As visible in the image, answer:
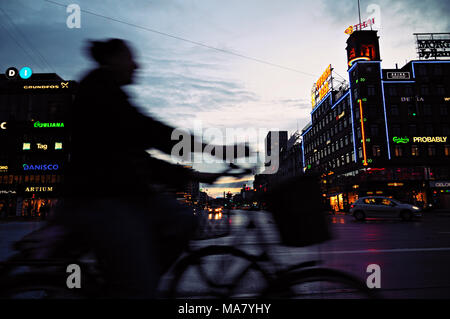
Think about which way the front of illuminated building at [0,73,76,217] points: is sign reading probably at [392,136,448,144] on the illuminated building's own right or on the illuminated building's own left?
on the illuminated building's own left

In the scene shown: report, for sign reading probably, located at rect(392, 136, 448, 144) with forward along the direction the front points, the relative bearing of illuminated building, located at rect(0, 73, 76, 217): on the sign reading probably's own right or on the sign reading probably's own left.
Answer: on the sign reading probably's own right

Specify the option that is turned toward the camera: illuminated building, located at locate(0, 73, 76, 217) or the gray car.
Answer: the illuminated building

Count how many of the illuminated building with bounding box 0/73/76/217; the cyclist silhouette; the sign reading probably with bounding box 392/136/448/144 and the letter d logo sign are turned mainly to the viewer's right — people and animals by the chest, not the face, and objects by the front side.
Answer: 1

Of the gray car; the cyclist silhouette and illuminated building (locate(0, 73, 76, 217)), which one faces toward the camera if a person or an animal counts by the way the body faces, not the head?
the illuminated building

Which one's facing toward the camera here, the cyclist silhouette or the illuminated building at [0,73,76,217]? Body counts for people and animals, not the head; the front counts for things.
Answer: the illuminated building

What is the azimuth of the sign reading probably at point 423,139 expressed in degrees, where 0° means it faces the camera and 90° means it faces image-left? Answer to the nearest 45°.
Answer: approximately 0°

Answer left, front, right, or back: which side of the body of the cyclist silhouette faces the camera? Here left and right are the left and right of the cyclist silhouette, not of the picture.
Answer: right

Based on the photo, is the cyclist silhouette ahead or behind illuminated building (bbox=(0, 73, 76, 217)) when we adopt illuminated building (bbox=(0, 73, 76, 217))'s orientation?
ahead

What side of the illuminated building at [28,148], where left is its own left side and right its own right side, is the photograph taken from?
front

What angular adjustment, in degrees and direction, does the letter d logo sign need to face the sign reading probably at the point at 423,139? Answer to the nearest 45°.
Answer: approximately 90° to its left

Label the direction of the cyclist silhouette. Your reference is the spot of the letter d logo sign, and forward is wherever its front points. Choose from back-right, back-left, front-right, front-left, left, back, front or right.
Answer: front

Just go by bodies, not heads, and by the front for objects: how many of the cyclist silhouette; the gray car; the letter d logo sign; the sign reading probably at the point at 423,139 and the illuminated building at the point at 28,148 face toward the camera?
3
